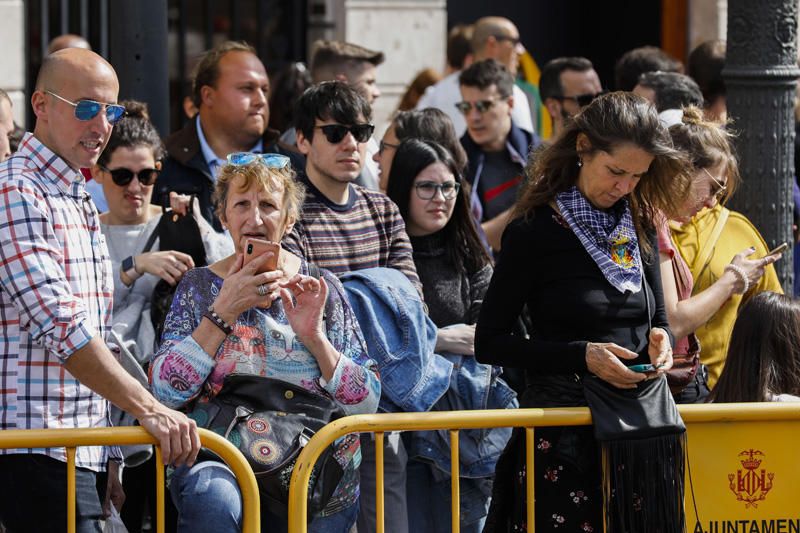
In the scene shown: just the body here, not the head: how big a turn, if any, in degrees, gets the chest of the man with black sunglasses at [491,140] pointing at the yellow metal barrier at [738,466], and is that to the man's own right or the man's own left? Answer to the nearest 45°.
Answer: approximately 45° to the man's own left

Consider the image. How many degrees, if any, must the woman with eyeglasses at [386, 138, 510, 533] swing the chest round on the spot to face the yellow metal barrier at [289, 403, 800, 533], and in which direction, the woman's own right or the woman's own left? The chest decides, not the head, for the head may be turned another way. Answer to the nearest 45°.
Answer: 0° — they already face it

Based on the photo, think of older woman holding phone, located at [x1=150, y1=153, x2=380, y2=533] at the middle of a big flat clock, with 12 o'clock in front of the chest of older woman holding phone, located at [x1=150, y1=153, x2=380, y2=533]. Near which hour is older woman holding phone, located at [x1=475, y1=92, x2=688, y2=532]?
older woman holding phone, located at [x1=475, y1=92, x2=688, y2=532] is roughly at 9 o'clock from older woman holding phone, located at [x1=150, y1=153, x2=380, y2=533].

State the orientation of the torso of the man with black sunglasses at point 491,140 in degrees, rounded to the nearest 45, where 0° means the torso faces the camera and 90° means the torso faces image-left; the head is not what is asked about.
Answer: approximately 45°

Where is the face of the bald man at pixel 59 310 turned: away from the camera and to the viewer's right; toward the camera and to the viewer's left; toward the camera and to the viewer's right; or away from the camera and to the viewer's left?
toward the camera and to the viewer's right

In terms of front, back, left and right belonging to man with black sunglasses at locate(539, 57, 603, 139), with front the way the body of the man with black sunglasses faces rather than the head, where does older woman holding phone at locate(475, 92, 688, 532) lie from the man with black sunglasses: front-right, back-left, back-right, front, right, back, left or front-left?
front-right

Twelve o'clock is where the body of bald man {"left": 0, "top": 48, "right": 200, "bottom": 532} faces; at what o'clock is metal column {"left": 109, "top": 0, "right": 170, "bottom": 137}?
The metal column is roughly at 8 o'clock from the bald man.
